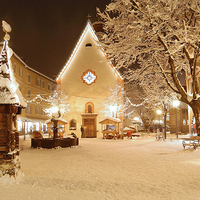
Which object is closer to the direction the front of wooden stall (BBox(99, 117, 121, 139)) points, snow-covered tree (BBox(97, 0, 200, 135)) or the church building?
the snow-covered tree

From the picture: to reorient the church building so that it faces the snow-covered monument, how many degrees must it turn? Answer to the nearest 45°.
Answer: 0° — it already faces it

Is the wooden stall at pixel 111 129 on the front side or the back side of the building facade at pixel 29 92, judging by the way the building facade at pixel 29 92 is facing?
on the front side

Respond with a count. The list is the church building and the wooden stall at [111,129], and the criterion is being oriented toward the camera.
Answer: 2

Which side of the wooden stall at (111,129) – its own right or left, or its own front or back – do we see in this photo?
front

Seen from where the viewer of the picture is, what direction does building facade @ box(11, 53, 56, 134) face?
facing the viewer and to the right of the viewer

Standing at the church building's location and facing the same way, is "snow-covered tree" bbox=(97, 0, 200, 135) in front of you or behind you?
in front

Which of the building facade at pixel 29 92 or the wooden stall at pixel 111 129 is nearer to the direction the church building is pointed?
the wooden stall

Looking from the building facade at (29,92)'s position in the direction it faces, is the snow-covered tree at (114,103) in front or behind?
in front

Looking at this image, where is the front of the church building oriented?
toward the camera

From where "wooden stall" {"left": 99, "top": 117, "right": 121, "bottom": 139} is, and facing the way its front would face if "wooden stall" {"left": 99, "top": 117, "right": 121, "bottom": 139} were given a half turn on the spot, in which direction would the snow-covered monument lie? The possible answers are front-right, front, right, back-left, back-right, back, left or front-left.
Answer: back

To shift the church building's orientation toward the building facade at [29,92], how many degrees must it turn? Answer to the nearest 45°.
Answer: approximately 135° to its right

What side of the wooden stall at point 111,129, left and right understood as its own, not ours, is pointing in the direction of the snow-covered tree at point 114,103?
back

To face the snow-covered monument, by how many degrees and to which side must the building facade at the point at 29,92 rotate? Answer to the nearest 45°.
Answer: approximately 45° to its right
